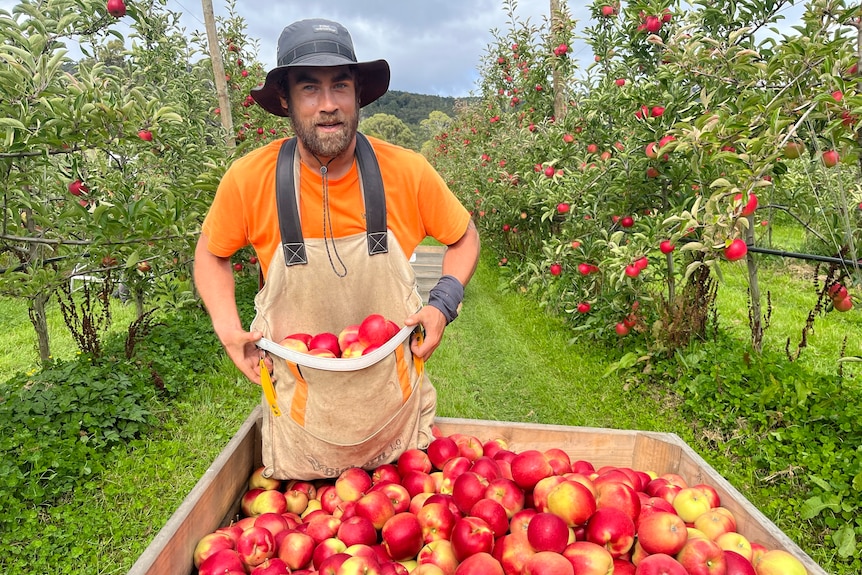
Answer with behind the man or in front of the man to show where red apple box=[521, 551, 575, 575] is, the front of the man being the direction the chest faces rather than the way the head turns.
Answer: in front

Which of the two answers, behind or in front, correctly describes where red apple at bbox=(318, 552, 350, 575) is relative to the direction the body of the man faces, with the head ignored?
in front

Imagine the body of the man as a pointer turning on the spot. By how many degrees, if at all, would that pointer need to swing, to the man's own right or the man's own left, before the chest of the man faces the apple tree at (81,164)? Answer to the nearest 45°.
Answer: approximately 135° to the man's own right

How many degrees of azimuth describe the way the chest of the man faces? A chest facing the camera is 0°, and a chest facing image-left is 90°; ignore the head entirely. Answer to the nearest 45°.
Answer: approximately 0°

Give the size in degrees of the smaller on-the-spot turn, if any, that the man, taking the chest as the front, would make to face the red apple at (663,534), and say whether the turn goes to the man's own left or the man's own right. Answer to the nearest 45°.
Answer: approximately 45° to the man's own left

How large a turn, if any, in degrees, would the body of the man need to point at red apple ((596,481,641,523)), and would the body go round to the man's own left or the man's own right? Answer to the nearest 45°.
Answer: approximately 45° to the man's own left

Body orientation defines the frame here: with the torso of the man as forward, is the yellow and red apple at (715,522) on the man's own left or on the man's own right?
on the man's own left

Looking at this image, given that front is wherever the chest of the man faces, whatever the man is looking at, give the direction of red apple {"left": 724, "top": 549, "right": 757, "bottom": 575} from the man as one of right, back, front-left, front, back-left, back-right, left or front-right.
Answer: front-left

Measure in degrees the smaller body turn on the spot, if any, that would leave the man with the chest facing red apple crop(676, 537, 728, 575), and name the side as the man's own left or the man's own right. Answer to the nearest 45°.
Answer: approximately 45° to the man's own left

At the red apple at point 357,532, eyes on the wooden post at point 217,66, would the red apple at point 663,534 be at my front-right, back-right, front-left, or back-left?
back-right
